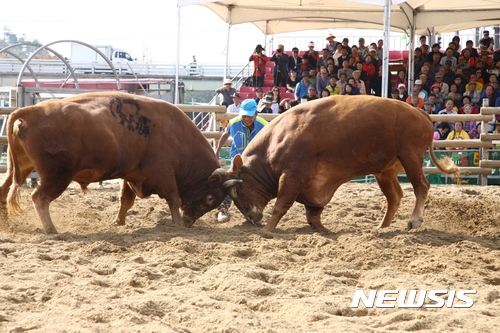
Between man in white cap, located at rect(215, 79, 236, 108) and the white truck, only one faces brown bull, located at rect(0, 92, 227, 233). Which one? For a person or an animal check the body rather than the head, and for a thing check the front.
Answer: the man in white cap

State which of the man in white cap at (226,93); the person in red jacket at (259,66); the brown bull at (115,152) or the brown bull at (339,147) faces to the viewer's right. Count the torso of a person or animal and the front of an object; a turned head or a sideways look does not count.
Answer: the brown bull at (115,152)

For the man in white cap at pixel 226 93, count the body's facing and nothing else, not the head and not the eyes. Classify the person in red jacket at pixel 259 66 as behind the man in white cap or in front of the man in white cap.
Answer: behind

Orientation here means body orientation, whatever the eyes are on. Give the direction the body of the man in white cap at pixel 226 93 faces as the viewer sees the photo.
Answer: toward the camera

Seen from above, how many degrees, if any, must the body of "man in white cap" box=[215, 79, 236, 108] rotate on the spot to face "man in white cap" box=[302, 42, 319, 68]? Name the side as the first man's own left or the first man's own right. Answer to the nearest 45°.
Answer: approximately 135° to the first man's own left

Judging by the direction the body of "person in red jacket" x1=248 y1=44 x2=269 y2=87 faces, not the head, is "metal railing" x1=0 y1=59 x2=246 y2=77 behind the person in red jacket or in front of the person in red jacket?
behind

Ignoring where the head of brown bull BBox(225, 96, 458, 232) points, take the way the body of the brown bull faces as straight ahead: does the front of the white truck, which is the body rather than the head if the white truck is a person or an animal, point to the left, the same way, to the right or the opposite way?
the opposite way

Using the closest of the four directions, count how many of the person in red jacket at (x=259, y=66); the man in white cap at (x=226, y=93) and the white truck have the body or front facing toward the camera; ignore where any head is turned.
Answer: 2

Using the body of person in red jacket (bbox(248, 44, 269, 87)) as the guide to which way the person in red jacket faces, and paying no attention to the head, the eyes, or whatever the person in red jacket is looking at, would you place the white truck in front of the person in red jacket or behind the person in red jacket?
behind

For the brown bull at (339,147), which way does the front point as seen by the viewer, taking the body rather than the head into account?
to the viewer's left

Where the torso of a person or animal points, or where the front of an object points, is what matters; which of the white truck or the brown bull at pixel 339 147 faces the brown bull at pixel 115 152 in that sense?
the brown bull at pixel 339 147

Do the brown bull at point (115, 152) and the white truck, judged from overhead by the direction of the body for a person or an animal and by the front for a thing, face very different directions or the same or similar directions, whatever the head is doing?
same or similar directions

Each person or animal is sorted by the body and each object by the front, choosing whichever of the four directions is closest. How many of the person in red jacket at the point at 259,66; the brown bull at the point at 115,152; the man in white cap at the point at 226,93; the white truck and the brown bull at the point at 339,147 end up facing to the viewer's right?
2

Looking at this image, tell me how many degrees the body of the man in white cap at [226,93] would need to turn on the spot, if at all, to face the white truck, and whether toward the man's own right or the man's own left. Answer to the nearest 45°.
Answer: approximately 180°

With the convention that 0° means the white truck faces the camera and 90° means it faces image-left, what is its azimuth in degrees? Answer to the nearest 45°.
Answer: approximately 270°

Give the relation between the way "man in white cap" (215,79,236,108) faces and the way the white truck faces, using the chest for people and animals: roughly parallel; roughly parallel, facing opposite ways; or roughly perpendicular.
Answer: roughly perpendicular

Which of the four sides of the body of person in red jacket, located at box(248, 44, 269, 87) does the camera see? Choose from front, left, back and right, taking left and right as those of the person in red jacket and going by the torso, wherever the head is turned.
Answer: front

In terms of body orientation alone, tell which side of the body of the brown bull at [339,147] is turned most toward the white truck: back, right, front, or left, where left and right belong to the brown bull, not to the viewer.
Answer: right

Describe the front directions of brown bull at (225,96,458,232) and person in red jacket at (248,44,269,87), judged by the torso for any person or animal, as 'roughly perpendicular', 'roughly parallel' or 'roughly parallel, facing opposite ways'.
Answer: roughly perpendicular

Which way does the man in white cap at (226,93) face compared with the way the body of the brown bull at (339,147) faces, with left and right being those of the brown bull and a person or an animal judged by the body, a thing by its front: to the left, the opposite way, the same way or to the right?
to the left
